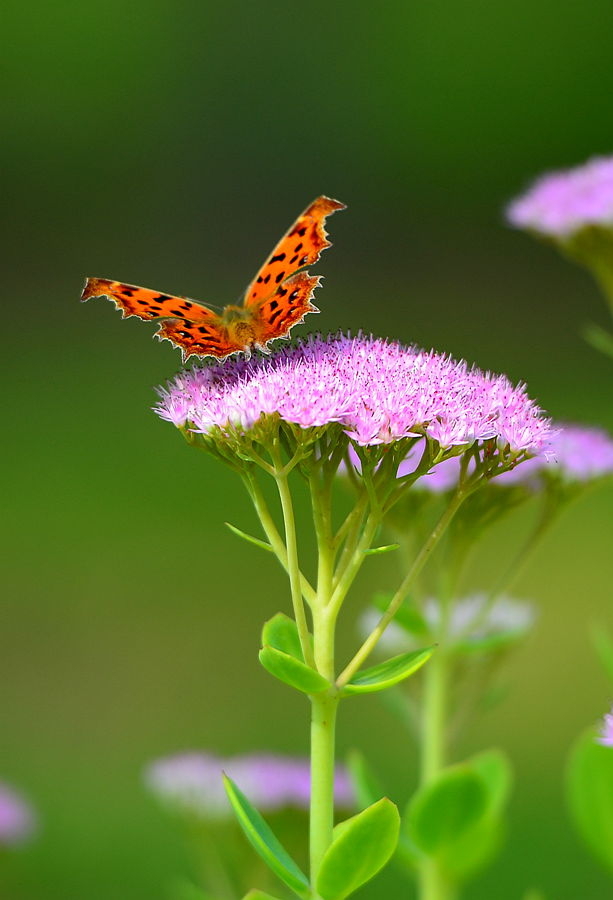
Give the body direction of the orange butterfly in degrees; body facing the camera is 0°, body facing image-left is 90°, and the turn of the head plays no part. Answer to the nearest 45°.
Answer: approximately 180°

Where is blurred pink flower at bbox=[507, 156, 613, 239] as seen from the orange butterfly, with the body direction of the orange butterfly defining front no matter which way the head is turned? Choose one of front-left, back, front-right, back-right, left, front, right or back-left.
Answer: front-right

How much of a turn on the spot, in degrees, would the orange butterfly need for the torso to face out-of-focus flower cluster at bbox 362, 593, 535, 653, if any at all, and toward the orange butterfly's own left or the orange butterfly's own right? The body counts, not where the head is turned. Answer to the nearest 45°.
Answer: approximately 45° to the orange butterfly's own right
